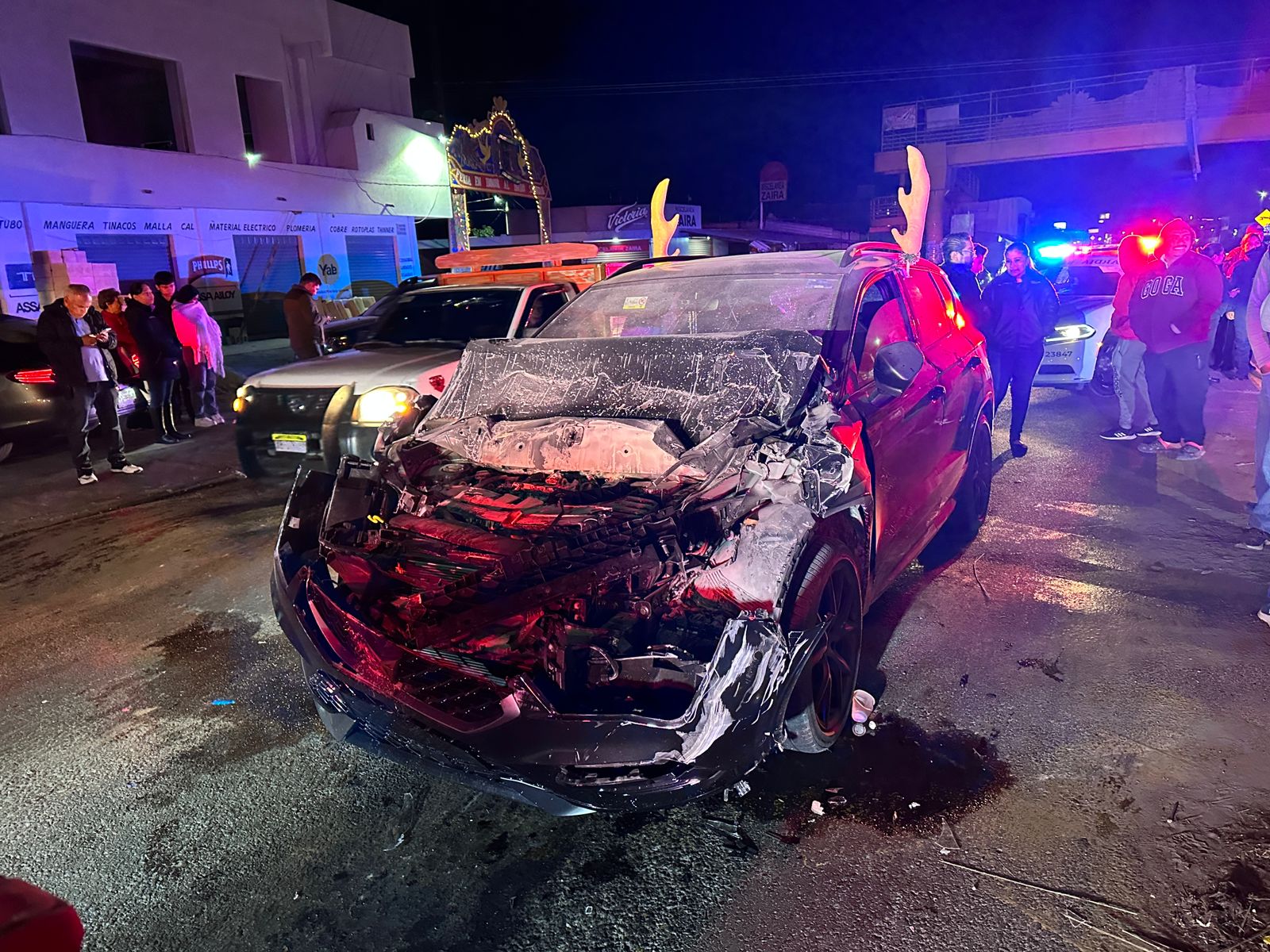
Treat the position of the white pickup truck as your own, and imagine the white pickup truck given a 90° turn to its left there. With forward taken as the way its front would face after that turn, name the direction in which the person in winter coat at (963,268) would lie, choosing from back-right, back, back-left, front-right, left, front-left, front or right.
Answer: front-left

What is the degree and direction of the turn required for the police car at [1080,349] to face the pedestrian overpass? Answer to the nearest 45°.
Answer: approximately 135° to its right

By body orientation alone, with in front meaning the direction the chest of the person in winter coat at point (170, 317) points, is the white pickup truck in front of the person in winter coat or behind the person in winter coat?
in front

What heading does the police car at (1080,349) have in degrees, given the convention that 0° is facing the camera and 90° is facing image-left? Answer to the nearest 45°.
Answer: approximately 45°

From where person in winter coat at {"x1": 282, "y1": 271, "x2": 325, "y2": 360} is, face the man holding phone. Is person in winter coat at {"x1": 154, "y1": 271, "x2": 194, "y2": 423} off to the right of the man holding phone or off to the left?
right

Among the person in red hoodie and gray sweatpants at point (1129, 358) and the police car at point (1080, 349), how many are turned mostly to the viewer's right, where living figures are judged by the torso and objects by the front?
0

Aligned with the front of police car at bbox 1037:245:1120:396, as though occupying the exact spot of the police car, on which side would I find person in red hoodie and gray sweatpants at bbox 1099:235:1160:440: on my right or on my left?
on my left

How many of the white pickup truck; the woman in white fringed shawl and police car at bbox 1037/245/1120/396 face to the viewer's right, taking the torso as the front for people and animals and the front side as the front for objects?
1

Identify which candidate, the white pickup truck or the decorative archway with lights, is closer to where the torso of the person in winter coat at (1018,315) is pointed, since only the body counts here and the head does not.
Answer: the white pickup truck

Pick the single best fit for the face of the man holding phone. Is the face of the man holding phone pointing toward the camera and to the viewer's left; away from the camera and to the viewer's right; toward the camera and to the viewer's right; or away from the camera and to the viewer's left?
toward the camera and to the viewer's right

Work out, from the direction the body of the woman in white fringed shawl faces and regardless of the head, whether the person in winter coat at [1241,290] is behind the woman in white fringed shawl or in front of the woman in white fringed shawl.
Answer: in front

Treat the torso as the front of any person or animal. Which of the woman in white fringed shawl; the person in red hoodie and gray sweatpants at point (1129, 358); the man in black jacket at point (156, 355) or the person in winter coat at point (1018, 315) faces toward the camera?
the person in winter coat at point (1018, 315)

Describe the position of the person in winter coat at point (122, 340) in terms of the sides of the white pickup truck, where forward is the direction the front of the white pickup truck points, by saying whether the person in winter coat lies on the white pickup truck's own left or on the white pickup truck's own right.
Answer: on the white pickup truck's own right

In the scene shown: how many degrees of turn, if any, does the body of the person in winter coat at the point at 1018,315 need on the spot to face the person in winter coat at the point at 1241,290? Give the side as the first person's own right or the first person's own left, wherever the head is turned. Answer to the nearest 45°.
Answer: approximately 135° to the first person's own left
